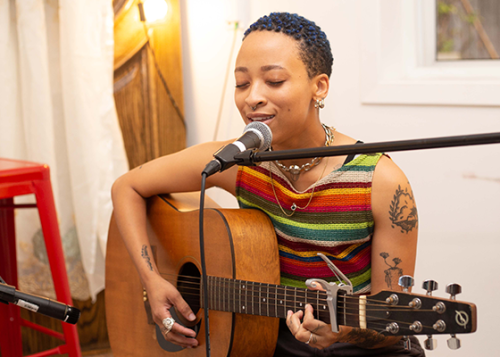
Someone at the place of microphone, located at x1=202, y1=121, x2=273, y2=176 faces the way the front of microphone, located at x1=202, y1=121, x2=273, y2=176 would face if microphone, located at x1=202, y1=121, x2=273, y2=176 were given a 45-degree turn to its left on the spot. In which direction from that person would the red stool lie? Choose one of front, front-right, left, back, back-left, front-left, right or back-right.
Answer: front-left

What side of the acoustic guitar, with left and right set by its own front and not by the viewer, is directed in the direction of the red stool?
right

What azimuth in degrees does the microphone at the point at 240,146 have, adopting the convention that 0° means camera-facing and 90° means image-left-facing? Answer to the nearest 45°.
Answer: approximately 225°

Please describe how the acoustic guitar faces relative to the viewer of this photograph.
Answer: facing the viewer and to the left of the viewer

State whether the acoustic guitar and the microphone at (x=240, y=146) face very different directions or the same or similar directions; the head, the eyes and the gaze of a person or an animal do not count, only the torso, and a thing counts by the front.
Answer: very different directions
